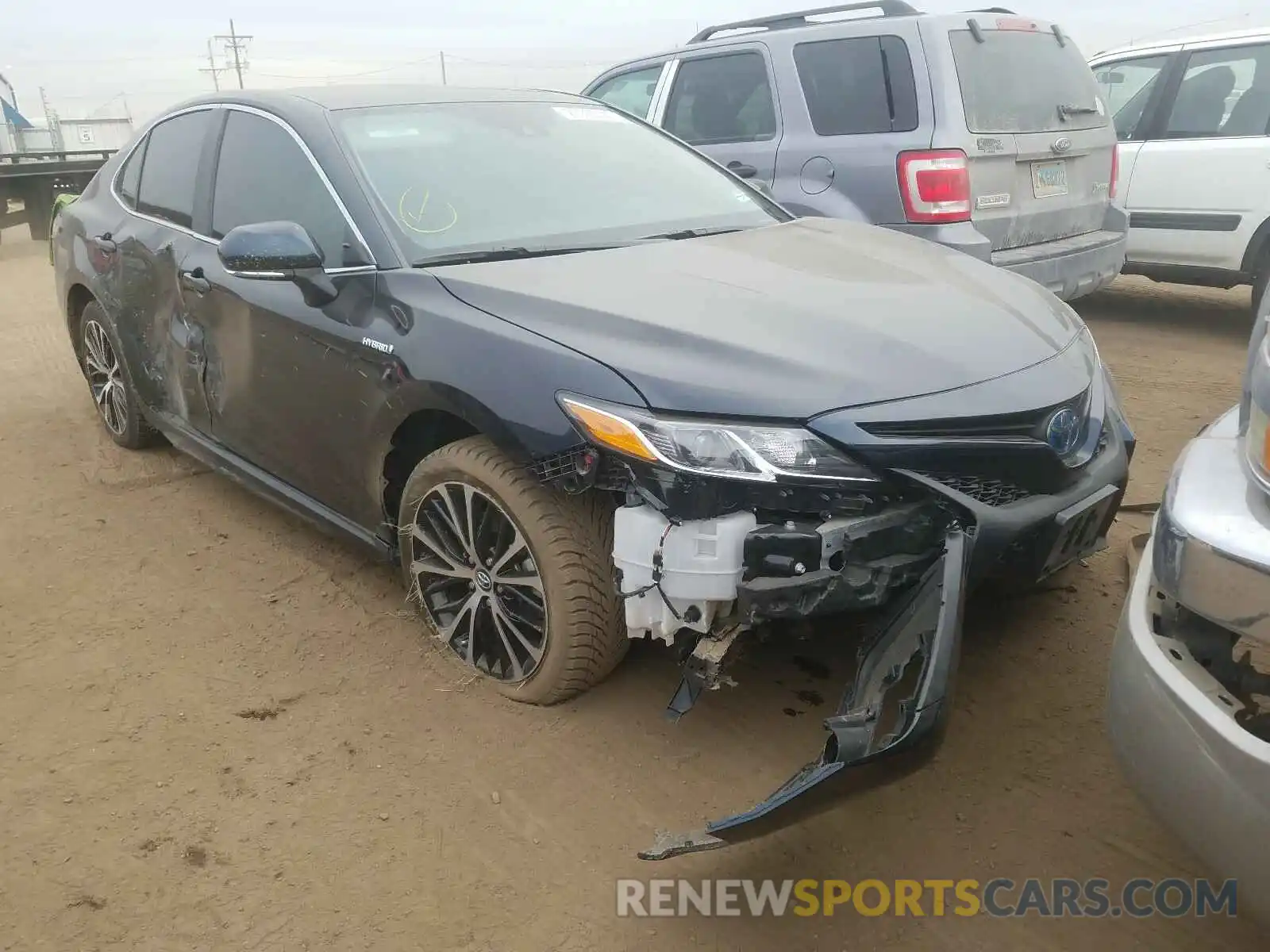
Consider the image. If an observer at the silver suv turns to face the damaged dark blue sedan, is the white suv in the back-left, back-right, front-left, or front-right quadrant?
back-left

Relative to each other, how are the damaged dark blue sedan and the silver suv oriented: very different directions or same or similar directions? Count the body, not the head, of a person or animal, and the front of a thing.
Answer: very different directions

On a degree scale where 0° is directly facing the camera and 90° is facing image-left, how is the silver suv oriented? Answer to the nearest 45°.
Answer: approximately 135°

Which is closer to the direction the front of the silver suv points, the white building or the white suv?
the white building

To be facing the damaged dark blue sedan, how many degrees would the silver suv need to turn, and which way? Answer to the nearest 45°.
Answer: approximately 135° to its left

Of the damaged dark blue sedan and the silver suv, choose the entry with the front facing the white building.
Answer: the silver suv

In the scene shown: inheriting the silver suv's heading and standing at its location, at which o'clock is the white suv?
The white suv is roughly at 3 o'clock from the silver suv.

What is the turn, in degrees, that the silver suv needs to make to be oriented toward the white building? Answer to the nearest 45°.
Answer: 0° — it already faces it

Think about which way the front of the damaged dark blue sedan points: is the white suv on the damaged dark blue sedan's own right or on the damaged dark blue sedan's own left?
on the damaged dark blue sedan's own left

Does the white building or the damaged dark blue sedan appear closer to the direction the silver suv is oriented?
the white building

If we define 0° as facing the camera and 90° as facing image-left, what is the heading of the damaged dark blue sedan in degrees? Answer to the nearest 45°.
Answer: approximately 315°
